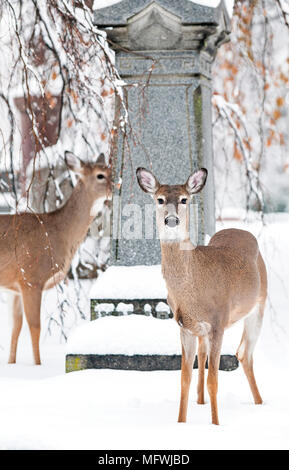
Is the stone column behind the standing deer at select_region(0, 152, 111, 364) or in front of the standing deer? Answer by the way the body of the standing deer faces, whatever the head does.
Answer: in front

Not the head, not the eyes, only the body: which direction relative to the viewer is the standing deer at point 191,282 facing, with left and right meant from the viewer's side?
facing the viewer and to the left of the viewer

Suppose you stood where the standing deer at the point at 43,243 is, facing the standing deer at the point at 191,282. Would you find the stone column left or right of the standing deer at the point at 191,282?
left

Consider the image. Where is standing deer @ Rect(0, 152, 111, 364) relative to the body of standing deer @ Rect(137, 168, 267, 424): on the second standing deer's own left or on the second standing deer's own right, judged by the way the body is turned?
on the second standing deer's own right

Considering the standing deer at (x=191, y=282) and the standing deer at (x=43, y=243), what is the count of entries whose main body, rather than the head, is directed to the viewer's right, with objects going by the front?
1

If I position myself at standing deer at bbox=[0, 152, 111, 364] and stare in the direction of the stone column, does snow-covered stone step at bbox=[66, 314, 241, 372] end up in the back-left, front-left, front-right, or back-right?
front-right

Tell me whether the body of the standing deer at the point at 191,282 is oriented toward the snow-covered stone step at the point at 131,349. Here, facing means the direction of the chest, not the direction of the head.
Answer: no

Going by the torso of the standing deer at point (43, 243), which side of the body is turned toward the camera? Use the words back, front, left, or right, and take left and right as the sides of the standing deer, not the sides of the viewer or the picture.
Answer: right

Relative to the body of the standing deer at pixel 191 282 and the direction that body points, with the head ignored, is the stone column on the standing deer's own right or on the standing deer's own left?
on the standing deer's own right

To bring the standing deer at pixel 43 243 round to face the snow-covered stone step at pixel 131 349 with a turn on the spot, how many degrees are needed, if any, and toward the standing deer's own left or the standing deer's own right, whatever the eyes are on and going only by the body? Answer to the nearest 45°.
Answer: approximately 45° to the standing deer's own right

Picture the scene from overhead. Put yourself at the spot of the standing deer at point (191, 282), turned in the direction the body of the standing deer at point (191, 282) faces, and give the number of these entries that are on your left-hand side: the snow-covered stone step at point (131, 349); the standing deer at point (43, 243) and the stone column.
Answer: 0

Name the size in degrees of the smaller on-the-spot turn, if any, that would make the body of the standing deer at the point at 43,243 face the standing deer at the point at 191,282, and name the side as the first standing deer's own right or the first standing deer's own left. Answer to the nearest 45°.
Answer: approximately 90° to the first standing deer's own right
